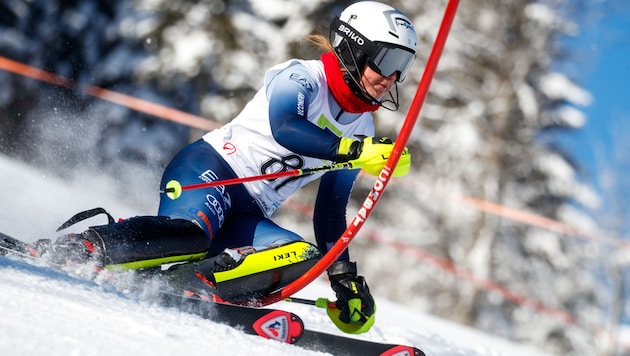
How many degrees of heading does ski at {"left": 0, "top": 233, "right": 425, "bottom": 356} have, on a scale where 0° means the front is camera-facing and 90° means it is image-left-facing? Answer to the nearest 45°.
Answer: approximately 315°

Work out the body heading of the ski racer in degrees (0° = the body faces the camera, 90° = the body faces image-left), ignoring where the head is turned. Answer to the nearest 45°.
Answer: approximately 315°
